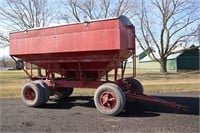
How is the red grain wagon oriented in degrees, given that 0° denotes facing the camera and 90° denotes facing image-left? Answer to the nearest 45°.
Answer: approximately 315°
